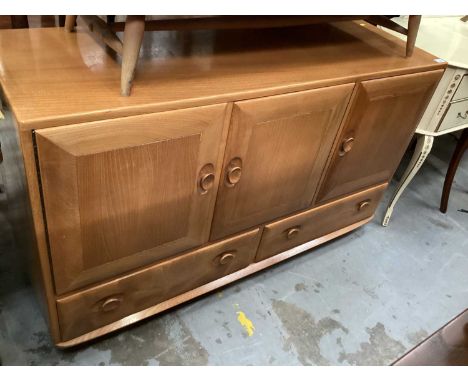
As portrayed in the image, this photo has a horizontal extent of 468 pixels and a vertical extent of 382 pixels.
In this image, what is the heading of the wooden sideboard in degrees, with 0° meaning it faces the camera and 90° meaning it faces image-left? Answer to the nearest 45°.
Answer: approximately 315°
